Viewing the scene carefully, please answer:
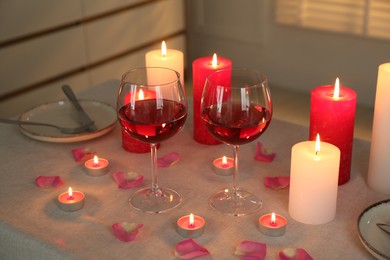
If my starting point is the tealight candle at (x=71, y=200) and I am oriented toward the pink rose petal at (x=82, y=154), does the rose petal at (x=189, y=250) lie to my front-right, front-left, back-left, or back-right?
back-right

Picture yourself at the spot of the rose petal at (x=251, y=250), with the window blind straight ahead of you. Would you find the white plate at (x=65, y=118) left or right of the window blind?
left

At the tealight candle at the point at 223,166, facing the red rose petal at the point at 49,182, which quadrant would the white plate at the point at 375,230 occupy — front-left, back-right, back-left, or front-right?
back-left

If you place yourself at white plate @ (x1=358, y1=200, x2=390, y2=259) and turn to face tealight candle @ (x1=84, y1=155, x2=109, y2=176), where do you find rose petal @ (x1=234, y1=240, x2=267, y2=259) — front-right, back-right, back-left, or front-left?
front-left

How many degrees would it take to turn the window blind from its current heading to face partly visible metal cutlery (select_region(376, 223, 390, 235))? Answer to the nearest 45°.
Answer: approximately 45° to its left

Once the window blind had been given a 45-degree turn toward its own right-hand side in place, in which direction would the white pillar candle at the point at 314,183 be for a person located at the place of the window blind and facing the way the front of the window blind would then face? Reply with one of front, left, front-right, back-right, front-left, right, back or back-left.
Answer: left

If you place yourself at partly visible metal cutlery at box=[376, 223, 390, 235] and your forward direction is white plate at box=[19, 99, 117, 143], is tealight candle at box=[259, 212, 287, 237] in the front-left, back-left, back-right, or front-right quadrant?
front-left

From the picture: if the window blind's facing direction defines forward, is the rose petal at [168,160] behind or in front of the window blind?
in front

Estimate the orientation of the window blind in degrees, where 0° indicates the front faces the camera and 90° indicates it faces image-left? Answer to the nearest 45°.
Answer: approximately 45°

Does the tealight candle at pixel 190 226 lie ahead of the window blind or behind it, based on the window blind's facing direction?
ahead

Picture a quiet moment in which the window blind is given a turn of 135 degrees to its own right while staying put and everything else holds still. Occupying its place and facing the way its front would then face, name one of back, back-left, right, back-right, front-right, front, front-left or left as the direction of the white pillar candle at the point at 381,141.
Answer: back

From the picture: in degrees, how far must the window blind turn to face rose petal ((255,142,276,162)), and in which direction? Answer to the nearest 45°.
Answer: approximately 45° to its left

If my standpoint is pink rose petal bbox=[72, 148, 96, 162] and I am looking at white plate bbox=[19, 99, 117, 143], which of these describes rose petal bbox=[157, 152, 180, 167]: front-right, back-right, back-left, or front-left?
back-right

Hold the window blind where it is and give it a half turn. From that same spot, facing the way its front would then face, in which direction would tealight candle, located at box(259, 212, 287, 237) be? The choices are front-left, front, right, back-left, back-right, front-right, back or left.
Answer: back-right

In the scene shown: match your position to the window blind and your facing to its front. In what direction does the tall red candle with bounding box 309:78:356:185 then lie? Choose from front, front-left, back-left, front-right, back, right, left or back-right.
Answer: front-left

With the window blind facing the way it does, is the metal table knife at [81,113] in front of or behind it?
in front

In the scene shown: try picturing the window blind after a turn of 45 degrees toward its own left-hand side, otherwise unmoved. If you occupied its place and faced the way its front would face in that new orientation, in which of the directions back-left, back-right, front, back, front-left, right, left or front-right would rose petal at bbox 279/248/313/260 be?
front
